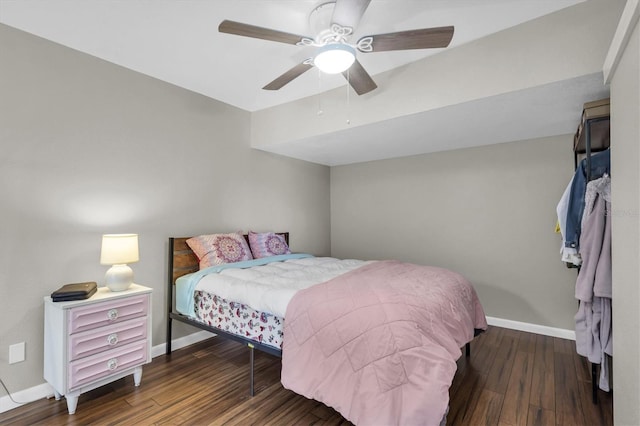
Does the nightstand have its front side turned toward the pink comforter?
no

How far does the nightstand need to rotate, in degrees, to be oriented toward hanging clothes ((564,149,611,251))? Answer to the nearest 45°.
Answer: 0° — it already faces it

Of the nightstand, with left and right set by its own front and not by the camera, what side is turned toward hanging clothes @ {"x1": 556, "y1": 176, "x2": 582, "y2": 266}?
front

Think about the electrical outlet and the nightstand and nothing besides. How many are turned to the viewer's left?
0

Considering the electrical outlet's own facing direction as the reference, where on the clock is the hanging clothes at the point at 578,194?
The hanging clothes is roughly at 12 o'clock from the electrical outlet.

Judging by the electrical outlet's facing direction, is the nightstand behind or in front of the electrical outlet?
in front

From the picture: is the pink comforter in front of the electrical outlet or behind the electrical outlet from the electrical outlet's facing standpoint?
in front

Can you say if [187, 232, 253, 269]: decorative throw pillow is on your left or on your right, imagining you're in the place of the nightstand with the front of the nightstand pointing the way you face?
on your left

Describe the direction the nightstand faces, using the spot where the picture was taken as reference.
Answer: facing the viewer and to the right of the viewer
